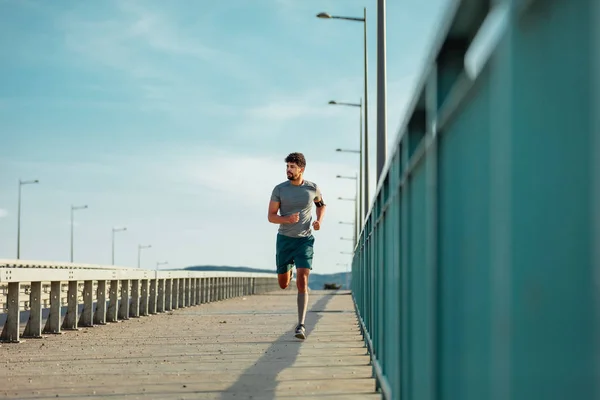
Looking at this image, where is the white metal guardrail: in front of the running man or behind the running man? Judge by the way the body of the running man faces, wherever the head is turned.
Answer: behind

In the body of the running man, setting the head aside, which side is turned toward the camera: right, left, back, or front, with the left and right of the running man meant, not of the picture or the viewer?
front

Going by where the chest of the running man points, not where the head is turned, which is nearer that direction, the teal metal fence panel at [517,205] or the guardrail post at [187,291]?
the teal metal fence panel

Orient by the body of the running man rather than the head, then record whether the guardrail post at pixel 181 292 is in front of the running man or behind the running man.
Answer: behind

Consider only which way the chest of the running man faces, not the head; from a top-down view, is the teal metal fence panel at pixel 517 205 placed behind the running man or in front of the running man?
in front

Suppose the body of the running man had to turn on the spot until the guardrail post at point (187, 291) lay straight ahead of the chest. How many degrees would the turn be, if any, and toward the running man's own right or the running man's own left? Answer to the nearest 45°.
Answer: approximately 180°

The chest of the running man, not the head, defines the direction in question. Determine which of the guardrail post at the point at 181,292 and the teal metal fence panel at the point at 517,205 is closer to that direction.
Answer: the teal metal fence panel
